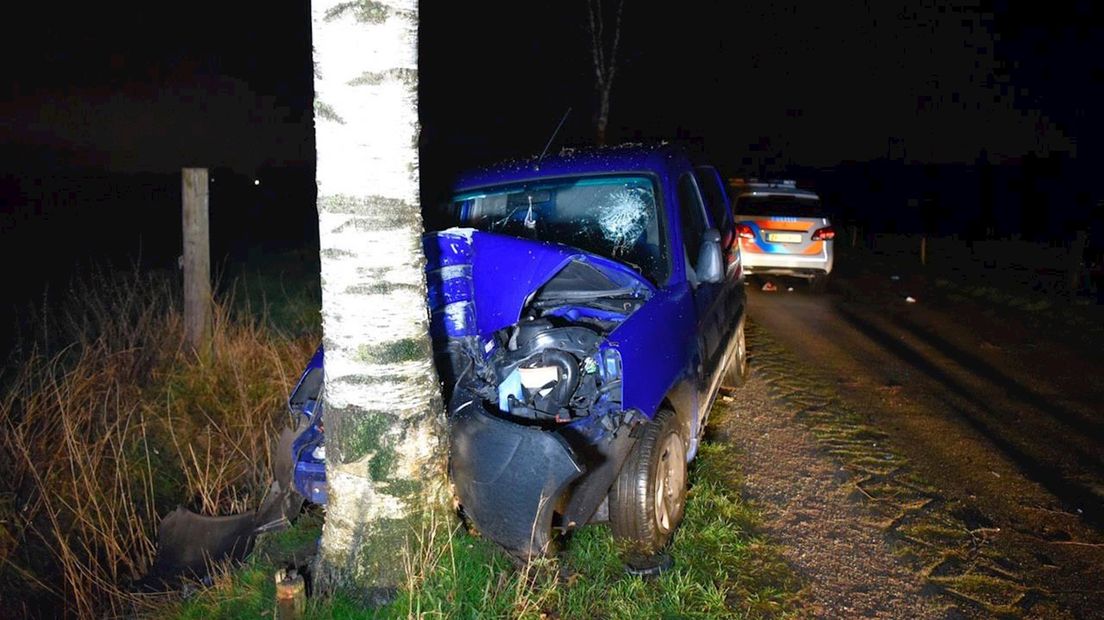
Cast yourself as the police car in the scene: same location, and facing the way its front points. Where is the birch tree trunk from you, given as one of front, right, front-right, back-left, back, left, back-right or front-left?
back

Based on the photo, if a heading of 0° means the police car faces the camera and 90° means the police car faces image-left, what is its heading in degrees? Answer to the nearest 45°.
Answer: approximately 180°

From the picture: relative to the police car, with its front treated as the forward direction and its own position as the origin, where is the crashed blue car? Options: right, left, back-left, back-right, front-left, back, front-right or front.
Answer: back

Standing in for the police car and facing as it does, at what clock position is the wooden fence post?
The wooden fence post is roughly at 7 o'clock from the police car.
